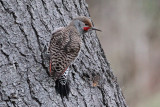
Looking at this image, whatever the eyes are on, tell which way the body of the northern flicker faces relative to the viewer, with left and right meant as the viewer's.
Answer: facing away from the viewer and to the right of the viewer
